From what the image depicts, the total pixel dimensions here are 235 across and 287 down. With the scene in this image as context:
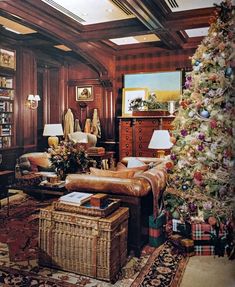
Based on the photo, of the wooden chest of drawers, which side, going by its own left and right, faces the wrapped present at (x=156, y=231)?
front

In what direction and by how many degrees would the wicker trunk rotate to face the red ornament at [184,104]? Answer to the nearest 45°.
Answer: approximately 180°

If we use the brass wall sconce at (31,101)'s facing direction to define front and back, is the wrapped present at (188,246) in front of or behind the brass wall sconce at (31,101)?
in front

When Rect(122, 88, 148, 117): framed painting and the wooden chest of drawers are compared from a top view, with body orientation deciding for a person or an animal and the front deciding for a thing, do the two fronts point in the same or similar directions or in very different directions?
same or similar directions

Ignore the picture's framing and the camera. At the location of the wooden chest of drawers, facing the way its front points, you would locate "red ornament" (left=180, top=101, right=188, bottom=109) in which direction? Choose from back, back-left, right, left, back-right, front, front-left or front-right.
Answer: front

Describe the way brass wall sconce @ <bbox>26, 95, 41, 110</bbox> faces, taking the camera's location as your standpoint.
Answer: facing the viewer and to the right of the viewer

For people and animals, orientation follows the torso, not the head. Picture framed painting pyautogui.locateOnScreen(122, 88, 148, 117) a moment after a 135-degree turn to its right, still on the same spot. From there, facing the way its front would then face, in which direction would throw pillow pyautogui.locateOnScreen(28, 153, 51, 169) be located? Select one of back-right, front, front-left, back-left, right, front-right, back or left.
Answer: left

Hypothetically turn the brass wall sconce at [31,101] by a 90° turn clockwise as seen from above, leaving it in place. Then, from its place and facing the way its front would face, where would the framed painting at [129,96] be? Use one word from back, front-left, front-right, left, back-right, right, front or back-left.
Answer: back-left

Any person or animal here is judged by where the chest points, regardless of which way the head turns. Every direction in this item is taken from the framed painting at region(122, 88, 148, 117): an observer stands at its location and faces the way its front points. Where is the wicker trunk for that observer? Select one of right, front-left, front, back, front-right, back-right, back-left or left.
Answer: front

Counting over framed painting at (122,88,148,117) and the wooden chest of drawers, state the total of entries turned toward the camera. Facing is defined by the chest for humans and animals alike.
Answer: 2

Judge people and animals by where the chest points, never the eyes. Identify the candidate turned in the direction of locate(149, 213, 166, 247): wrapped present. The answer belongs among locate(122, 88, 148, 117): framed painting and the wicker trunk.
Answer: the framed painting

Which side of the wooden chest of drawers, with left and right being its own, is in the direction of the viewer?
front

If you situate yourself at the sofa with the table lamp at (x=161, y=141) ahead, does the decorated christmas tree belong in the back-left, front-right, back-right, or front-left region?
front-right

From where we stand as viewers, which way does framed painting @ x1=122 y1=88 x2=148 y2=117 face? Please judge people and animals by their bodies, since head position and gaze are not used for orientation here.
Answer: facing the viewer

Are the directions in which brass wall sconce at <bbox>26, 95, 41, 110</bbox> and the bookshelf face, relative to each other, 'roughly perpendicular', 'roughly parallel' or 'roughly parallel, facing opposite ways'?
roughly parallel

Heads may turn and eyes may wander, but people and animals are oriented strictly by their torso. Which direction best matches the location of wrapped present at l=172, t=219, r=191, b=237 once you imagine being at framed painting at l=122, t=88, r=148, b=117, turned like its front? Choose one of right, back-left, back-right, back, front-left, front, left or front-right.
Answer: front

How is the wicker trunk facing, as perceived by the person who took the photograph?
facing the viewer and to the left of the viewer

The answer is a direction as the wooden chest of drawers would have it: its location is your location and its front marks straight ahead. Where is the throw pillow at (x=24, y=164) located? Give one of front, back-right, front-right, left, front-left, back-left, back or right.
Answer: front-right

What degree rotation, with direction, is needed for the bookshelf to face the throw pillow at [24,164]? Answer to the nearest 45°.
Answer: approximately 45° to its right
